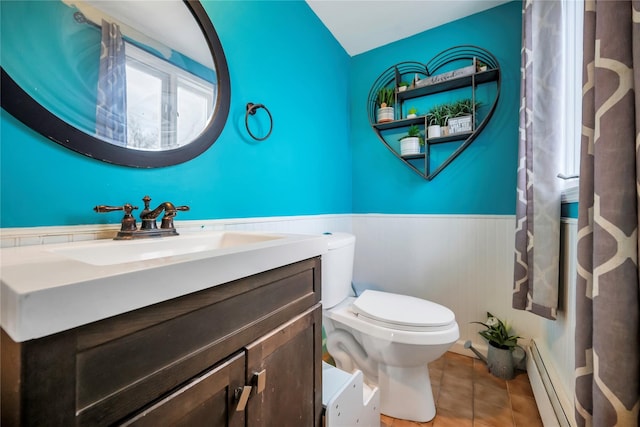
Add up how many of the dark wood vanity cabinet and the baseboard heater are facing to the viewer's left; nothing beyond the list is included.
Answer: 1

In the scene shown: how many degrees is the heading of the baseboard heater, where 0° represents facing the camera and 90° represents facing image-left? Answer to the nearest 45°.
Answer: approximately 90°

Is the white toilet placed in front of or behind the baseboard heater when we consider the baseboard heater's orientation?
in front

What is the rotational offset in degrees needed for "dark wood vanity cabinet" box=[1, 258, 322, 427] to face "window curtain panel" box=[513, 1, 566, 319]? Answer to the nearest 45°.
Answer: approximately 45° to its left
